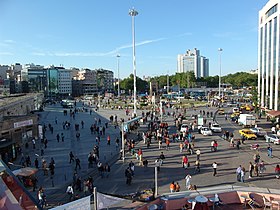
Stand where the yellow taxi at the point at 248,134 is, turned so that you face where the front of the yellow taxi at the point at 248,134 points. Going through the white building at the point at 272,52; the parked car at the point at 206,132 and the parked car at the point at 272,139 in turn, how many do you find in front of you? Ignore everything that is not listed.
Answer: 1

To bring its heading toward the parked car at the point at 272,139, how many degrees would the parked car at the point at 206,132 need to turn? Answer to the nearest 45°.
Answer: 0° — it already faces it

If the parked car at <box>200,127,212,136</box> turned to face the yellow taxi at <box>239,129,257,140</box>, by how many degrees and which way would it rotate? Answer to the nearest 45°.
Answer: approximately 45° to its left

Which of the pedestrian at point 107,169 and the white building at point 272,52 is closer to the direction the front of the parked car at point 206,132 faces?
the pedestrian
